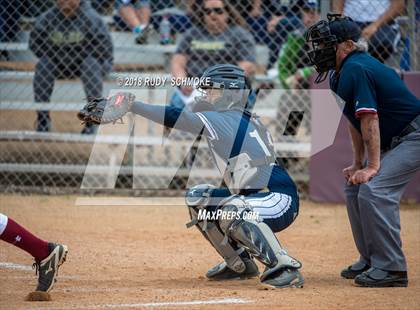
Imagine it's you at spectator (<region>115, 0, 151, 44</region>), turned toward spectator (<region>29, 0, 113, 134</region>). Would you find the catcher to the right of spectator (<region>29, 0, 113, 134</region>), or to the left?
left

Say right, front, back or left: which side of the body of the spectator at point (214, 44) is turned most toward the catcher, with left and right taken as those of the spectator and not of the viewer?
front

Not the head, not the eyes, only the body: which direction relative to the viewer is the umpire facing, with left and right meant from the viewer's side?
facing to the left of the viewer

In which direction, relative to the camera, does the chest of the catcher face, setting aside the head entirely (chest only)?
to the viewer's left

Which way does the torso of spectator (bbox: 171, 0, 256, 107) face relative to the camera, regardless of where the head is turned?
toward the camera

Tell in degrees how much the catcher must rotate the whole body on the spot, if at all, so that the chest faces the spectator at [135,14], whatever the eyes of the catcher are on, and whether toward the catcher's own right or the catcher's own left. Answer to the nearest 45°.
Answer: approximately 90° to the catcher's own right

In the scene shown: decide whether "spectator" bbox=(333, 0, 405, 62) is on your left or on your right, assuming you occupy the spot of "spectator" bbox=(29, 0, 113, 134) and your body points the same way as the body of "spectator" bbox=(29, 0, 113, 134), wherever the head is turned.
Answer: on your left

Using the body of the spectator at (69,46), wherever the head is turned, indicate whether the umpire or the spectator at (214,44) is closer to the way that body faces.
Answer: the umpire

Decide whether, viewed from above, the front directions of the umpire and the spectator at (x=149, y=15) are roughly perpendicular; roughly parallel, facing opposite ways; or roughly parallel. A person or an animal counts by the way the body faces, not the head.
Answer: roughly perpendicular

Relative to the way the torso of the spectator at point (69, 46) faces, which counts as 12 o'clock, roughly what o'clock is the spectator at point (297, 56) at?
the spectator at point (297, 56) is roughly at 9 o'clock from the spectator at point (69, 46).

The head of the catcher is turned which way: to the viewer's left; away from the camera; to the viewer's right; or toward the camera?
to the viewer's left

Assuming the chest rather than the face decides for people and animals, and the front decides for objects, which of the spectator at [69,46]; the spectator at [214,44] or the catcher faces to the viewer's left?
the catcher

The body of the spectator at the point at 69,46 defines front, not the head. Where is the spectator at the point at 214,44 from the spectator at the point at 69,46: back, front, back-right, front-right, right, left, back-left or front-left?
left

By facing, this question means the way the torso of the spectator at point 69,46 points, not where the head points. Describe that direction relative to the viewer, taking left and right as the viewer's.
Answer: facing the viewer

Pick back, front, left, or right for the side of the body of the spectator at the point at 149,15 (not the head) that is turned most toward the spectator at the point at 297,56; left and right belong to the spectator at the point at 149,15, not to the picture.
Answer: left

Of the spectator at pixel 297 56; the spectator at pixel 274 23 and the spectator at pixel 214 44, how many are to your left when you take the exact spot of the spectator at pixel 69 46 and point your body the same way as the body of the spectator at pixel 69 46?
3

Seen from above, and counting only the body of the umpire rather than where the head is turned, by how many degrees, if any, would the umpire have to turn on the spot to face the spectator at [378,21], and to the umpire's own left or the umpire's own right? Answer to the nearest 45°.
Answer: approximately 90° to the umpire's own right

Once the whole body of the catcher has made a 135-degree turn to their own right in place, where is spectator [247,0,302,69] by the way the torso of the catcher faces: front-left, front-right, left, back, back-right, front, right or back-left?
front-left
